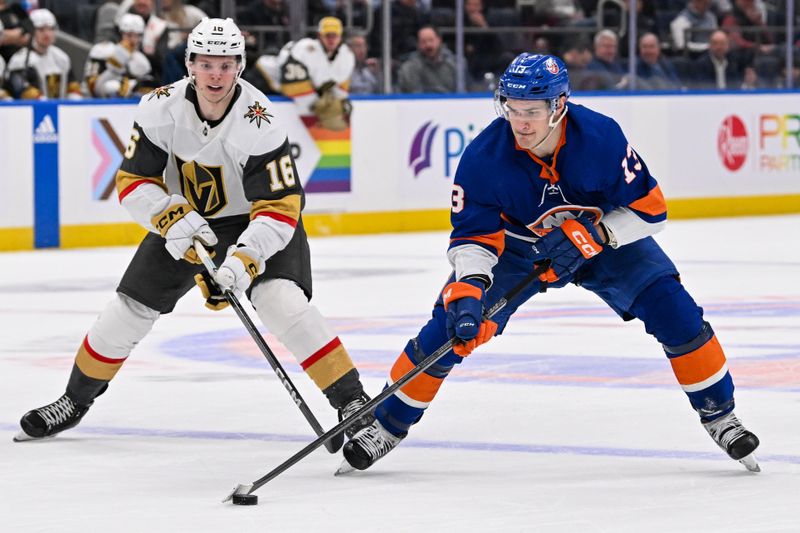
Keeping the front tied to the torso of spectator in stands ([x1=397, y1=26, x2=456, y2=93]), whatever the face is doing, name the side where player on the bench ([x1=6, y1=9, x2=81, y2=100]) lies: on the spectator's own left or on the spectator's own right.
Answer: on the spectator's own right

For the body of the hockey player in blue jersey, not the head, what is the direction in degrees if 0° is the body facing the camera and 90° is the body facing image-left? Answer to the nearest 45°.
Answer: approximately 0°

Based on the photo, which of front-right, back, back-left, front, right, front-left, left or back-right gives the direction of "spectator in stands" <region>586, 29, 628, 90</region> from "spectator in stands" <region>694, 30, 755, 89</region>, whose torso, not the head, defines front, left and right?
front-right

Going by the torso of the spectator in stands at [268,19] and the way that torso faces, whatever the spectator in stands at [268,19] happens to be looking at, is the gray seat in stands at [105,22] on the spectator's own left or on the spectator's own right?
on the spectator's own right

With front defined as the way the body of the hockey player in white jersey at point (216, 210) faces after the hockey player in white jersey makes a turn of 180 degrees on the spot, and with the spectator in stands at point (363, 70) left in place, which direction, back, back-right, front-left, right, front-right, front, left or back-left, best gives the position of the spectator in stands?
front

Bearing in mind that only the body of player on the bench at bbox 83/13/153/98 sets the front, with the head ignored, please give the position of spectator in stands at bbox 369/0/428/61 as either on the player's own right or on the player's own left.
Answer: on the player's own left
